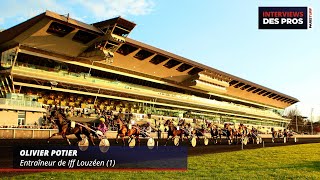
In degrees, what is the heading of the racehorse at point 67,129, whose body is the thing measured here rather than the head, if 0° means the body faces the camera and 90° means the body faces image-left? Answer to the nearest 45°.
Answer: approximately 90°

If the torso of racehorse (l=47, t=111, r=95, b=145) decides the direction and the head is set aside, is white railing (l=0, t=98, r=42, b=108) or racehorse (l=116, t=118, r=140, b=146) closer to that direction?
the white railing

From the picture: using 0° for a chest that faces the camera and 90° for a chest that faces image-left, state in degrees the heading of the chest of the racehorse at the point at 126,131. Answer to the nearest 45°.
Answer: approximately 45°

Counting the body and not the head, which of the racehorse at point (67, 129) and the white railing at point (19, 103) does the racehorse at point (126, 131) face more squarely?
the racehorse

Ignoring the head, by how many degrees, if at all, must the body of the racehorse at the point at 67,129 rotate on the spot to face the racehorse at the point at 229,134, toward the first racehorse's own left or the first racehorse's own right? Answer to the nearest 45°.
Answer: approximately 135° to the first racehorse's own right

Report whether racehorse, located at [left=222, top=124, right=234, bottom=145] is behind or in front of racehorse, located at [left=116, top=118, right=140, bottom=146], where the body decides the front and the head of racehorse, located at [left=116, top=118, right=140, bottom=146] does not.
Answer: behind
